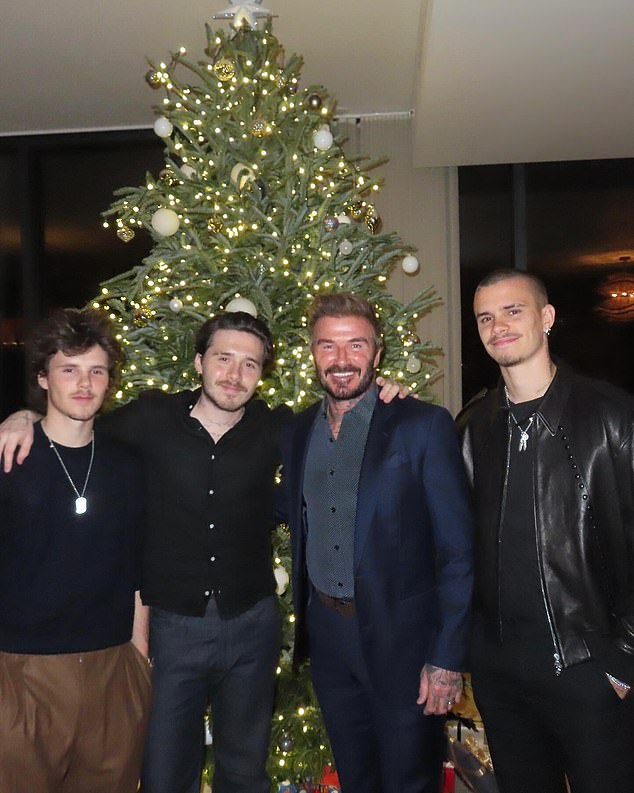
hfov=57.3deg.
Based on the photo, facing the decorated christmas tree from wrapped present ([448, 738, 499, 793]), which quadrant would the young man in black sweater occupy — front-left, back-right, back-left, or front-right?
front-left

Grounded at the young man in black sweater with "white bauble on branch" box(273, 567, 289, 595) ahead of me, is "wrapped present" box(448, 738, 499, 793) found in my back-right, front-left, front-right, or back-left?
front-right

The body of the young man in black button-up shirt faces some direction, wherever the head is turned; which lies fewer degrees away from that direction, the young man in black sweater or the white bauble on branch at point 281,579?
the young man in black sweater

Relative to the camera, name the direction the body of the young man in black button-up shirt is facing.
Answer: toward the camera

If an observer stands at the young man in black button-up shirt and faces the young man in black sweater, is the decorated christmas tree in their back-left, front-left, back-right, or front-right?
back-right

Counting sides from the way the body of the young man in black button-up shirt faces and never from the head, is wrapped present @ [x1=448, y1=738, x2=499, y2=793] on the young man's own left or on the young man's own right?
on the young man's own left

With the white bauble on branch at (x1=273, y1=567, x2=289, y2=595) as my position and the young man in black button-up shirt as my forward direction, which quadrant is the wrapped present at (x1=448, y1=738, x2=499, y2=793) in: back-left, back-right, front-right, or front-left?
back-left
